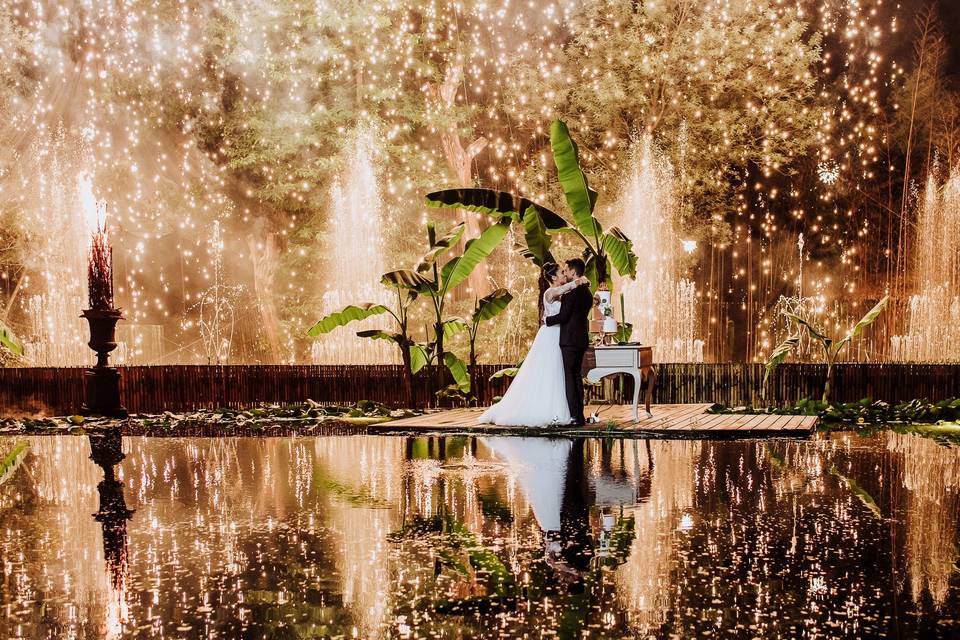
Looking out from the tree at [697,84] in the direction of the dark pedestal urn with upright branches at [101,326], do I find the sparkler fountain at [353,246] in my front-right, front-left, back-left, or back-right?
front-right

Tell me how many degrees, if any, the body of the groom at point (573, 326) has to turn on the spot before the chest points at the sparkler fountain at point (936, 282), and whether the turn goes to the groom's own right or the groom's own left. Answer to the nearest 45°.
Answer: approximately 135° to the groom's own right

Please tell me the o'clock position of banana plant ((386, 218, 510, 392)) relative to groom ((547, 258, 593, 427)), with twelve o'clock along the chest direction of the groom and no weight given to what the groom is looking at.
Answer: The banana plant is roughly at 2 o'clock from the groom.

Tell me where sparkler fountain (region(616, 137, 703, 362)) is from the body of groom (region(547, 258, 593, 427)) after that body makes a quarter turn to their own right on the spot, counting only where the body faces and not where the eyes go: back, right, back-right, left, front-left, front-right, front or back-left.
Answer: front

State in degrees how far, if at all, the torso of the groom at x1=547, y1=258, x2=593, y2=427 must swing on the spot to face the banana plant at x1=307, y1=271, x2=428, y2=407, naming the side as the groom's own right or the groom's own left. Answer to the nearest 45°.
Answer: approximately 45° to the groom's own right

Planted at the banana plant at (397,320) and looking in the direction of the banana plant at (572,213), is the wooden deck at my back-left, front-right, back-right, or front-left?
front-right

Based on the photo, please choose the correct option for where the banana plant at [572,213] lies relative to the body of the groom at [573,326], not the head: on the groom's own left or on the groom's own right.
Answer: on the groom's own right

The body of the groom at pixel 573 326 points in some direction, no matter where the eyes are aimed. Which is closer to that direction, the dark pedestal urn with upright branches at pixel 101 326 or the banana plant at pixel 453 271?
the dark pedestal urn with upright branches

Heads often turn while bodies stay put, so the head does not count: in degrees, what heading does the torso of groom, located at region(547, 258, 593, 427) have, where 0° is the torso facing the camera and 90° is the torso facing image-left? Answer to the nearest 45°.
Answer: approximately 90°
